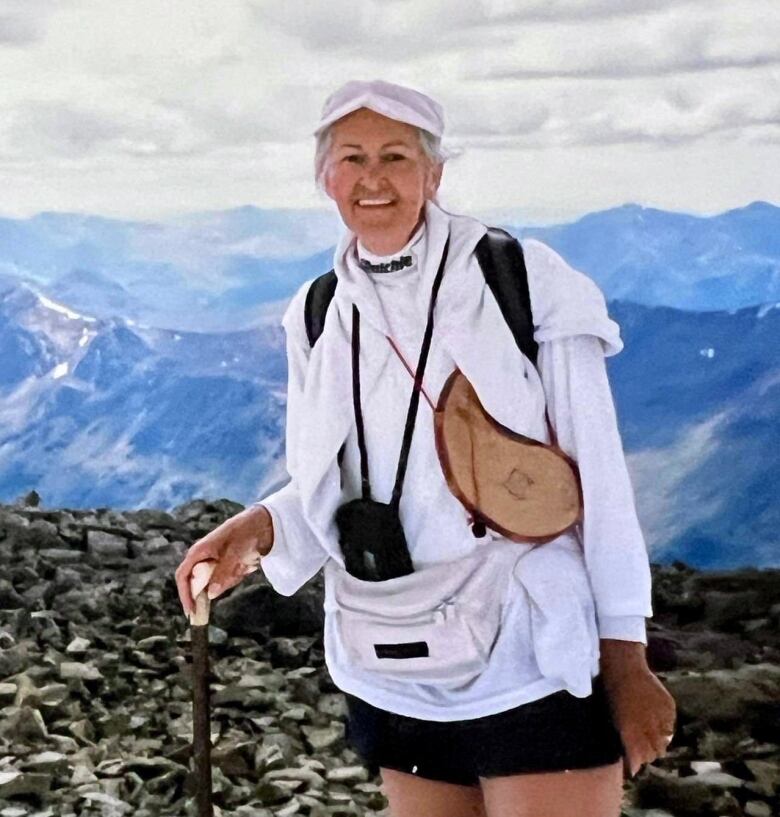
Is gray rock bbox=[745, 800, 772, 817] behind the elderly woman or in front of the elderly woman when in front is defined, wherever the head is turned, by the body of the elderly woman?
behind

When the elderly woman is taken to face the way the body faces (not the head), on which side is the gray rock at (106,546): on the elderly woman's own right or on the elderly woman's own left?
on the elderly woman's own right

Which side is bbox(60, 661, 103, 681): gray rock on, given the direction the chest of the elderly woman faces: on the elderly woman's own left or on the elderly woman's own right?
on the elderly woman's own right

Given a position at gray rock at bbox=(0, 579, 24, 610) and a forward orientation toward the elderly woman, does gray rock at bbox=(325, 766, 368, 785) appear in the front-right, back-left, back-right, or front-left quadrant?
front-left

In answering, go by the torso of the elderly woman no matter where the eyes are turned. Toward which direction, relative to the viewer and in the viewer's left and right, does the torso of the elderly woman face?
facing the viewer and to the left of the viewer

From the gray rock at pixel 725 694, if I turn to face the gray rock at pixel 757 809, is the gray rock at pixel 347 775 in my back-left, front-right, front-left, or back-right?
front-right

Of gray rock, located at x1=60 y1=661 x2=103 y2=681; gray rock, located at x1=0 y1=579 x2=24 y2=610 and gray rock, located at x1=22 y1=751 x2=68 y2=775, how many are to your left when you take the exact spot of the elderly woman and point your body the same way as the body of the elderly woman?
0

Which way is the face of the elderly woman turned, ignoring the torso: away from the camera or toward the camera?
toward the camera

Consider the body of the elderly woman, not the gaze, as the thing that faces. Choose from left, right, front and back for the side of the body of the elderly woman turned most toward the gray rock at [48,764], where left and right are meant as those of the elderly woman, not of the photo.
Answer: right

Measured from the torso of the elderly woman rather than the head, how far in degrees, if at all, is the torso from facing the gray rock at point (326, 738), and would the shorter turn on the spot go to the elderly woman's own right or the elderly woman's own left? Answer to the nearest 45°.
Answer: approximately 135° to the elderly woman's own right

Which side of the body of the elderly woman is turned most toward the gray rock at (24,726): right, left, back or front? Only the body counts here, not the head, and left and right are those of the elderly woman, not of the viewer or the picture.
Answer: right
